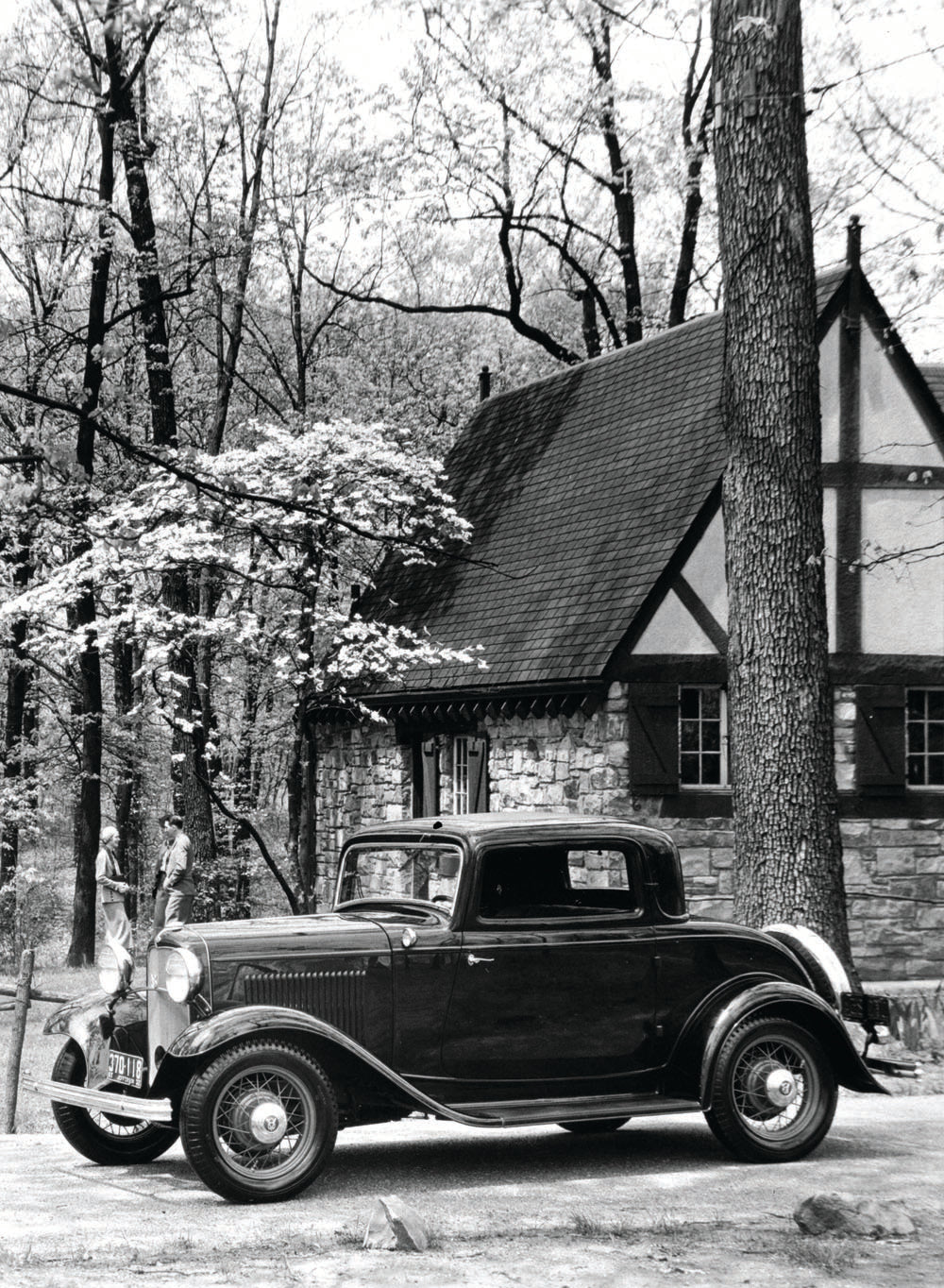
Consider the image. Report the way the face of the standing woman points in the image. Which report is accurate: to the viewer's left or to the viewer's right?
to the viewer's right

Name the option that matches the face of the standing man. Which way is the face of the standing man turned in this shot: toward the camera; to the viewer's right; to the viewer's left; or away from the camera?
to the viewer's left

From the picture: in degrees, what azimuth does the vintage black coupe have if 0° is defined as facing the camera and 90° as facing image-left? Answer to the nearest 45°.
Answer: approximately 45°

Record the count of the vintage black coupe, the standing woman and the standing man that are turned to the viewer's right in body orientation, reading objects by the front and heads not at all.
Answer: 1

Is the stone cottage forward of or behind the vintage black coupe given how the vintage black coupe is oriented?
behind

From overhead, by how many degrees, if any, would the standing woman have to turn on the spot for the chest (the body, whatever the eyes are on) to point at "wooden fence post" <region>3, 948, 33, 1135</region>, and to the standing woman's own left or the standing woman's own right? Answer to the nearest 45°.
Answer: approximately 90° to the standing woman's own right

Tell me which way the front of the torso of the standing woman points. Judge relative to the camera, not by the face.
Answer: to the viewer's right

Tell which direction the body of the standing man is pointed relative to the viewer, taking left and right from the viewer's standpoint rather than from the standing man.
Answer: facing to the left of the viewer

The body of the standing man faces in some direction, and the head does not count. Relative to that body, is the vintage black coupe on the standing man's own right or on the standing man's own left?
on the standing man's own left

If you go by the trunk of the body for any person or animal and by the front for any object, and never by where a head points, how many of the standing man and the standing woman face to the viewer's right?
1

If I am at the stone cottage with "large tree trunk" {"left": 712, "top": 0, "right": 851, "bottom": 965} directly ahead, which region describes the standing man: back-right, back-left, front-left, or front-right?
back-right
